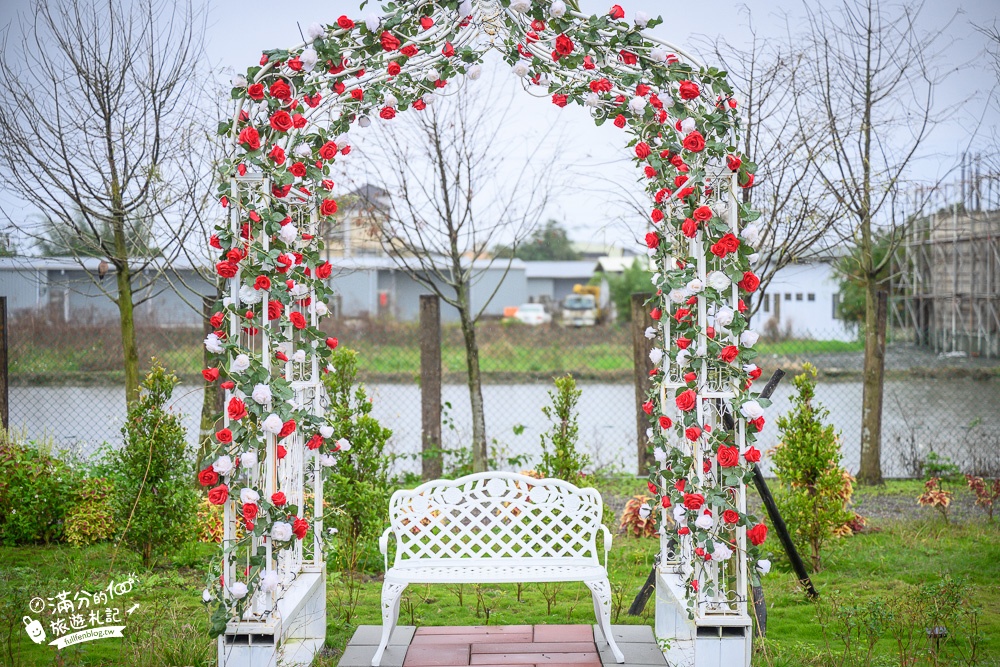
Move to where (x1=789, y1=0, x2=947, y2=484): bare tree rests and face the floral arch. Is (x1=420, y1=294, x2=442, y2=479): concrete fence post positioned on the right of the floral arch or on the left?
right

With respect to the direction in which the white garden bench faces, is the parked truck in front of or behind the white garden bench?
behind

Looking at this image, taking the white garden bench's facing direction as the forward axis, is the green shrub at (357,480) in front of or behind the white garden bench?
behind

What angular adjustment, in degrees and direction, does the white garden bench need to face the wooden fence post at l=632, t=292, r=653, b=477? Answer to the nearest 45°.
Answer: approximately 135° to its left

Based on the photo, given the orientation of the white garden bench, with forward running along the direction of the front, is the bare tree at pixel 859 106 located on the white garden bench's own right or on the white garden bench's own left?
on the white garden bench's own left

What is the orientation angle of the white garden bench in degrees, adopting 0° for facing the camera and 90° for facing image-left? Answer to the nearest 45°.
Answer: approximately 0°

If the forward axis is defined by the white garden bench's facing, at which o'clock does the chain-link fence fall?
The chain-link fence is roughly at 6 o'clock from the white garden bench.

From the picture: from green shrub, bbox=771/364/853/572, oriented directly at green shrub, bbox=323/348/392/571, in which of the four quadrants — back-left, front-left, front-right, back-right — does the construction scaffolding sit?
back-right

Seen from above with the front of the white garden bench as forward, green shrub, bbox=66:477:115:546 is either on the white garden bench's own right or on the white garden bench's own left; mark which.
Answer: on the white garden bench's own right

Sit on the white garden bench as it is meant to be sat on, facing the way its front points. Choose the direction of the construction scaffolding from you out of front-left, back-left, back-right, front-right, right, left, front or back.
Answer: back-left
